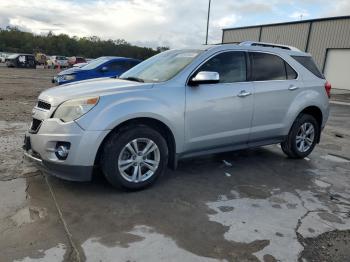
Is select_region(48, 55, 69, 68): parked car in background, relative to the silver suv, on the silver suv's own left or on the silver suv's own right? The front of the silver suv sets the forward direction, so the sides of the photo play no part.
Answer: on the silver suv's own right

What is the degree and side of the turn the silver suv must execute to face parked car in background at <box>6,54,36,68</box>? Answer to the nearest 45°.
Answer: approximately 90° to its right

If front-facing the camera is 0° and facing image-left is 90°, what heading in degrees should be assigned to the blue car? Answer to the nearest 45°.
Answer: approximately 45°

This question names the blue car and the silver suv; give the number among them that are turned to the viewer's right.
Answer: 0

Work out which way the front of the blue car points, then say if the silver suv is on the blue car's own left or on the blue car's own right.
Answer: on the blue car's own left

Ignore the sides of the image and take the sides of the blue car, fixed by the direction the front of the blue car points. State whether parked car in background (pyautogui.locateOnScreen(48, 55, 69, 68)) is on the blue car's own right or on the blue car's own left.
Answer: on the blue car's own right

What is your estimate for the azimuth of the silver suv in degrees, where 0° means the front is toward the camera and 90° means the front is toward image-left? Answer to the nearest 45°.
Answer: approximately 45°
